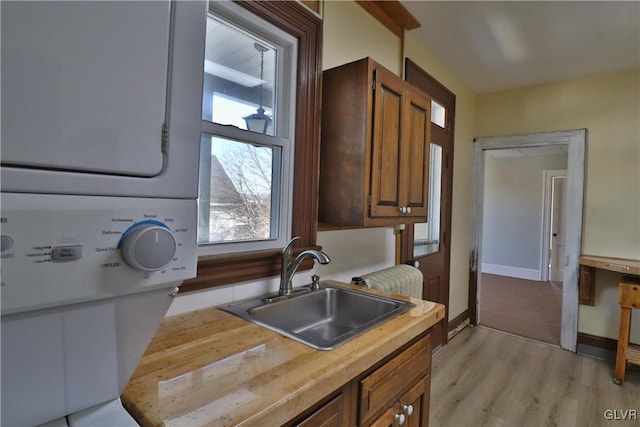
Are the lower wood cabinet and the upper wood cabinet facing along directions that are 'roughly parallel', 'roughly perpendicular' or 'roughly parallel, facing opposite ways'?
roughly parallel

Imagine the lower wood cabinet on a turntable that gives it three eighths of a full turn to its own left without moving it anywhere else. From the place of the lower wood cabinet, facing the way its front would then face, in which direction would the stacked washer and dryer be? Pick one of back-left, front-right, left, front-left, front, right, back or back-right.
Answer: back-left

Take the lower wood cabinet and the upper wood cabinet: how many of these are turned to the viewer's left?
0

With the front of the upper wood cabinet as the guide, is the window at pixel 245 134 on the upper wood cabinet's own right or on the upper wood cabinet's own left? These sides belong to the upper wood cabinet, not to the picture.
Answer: on the upper wood cabinet's own right

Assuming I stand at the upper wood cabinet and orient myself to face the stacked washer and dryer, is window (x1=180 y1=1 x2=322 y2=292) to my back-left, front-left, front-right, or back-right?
front-right

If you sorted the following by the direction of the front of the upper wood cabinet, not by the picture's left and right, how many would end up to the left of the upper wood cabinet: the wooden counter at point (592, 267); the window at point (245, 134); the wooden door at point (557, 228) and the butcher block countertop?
2

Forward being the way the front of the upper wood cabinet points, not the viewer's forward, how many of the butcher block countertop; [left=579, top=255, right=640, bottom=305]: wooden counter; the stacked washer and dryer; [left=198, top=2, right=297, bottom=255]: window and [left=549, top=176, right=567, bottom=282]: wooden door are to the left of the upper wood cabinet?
2

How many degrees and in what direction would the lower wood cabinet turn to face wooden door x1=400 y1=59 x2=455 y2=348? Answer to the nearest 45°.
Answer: approximately 135° to its left

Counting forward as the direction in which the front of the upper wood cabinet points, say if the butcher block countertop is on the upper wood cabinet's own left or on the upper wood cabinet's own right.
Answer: on the upper wood cabinet's own right
